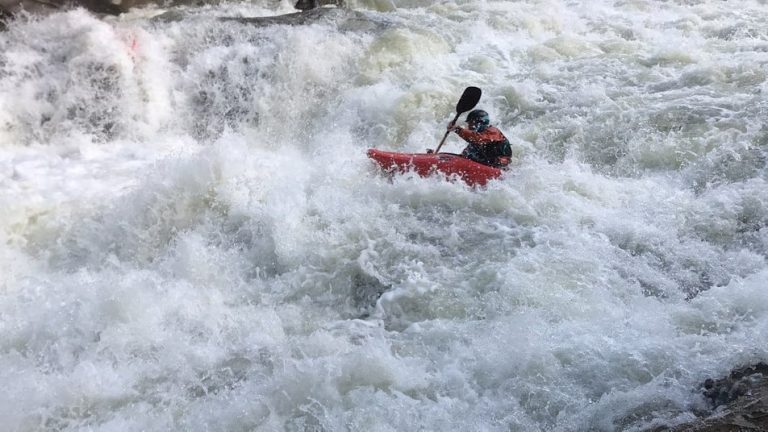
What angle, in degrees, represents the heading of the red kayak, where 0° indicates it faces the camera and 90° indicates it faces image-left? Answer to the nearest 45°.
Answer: approximately 90°

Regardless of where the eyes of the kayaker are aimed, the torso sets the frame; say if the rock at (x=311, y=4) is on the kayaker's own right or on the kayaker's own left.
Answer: on the kayaker's own right

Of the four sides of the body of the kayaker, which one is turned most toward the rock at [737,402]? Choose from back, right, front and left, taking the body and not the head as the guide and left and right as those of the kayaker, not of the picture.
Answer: left

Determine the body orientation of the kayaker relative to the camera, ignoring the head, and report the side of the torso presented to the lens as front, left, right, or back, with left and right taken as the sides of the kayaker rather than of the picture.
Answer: left

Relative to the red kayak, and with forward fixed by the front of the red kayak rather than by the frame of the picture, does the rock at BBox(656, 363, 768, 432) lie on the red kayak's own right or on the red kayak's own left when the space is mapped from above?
on the red kayak's own left

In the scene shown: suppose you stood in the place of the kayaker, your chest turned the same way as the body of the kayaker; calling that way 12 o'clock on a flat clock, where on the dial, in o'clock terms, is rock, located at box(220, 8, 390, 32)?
The rock is roughly at 2 o'clock from the kayaker.
